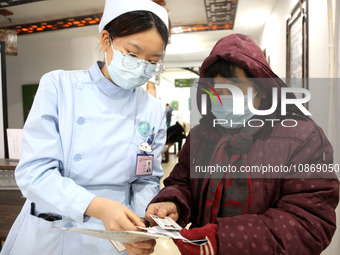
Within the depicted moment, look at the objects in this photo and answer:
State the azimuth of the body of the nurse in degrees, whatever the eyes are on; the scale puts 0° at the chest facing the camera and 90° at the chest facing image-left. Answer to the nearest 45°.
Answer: approximately 315°
